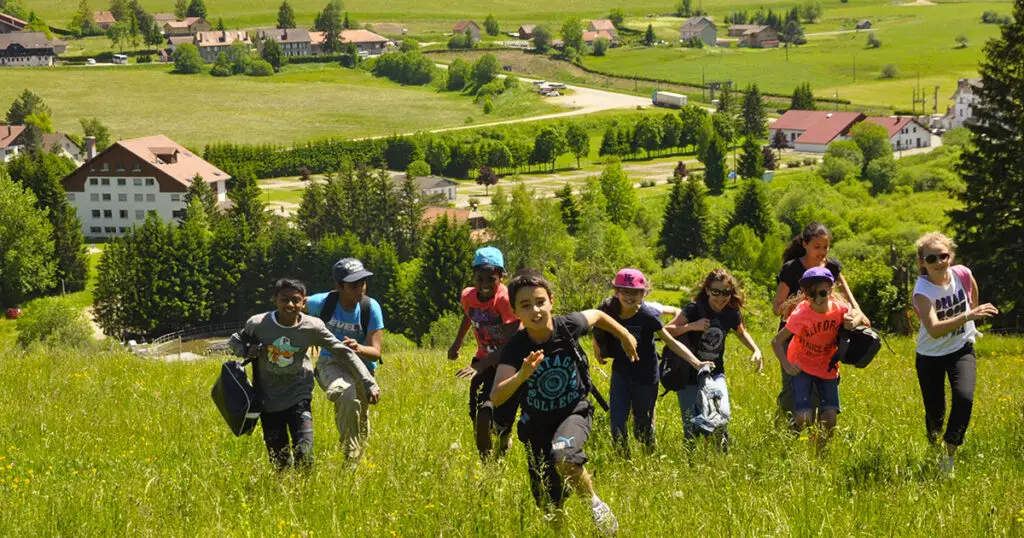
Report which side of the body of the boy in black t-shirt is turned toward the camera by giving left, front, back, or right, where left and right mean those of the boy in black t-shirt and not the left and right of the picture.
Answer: front

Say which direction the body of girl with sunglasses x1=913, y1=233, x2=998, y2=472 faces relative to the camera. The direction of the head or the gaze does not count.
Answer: toward the camera

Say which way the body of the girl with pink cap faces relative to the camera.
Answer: toward the camera

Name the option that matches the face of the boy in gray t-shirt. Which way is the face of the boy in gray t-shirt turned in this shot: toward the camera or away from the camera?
toward the camera

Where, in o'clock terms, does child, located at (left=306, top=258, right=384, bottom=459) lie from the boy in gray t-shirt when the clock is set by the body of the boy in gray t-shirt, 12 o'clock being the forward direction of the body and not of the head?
The child is roughly at 7 o'clock from the boy in gray t-shirt.

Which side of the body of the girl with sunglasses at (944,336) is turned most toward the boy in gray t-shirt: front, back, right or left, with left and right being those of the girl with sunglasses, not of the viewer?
right

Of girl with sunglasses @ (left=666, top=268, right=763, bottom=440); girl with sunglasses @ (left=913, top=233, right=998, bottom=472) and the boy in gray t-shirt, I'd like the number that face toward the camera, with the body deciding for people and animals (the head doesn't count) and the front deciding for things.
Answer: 3

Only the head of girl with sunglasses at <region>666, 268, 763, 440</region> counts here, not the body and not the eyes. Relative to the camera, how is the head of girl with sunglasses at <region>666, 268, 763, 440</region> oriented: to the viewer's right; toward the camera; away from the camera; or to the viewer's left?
toward the camera

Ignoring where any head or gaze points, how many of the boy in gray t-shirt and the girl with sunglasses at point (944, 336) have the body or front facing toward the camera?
2

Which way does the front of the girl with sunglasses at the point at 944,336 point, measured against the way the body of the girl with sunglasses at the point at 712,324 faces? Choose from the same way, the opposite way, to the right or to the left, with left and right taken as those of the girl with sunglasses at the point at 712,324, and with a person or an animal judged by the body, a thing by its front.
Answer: the same way

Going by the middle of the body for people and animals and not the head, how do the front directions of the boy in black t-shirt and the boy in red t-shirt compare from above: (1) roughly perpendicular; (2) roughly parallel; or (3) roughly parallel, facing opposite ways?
roughly parallel

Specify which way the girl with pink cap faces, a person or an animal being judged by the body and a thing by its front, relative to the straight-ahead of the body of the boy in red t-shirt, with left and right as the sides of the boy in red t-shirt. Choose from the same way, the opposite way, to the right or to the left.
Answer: the same way

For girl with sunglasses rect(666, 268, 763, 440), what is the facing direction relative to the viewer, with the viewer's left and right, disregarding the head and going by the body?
facing the viewer

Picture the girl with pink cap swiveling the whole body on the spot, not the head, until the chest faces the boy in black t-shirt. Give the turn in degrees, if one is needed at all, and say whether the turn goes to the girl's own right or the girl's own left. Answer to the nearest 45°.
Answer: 0° — they already face them
